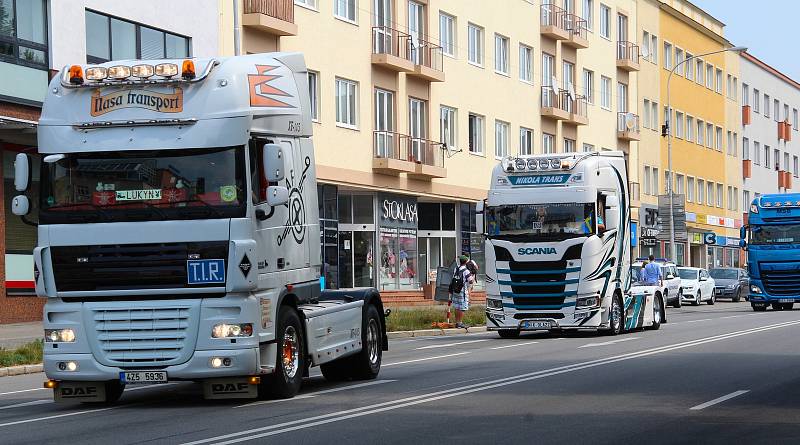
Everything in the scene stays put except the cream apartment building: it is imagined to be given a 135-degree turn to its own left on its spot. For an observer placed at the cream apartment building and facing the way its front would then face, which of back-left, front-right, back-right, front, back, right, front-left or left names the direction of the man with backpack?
back

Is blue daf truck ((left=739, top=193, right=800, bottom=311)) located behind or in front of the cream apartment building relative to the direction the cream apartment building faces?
in front

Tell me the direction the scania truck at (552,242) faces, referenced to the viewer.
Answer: facing the viewer and to the left of the viewer

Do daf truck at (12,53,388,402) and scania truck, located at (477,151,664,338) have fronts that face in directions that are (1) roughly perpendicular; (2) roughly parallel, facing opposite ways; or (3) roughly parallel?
roughly parallel

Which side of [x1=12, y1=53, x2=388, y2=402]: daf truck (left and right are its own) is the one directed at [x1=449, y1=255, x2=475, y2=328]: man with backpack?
back

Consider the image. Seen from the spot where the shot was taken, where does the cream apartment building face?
facing the viewer and to the right of the viewer

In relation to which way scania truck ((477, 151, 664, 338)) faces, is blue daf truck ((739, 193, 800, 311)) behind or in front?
behind

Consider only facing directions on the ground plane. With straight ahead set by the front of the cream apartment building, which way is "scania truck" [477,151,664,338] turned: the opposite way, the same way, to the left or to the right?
to the right

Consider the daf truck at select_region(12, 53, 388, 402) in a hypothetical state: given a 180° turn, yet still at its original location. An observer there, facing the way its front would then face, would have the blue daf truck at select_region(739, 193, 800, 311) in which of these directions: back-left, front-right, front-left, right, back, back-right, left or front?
front

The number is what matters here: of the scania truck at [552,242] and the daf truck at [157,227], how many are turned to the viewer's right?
0

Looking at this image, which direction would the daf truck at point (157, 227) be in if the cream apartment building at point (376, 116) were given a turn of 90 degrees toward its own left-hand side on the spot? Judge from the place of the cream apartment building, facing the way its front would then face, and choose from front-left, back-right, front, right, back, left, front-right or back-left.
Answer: back-right
